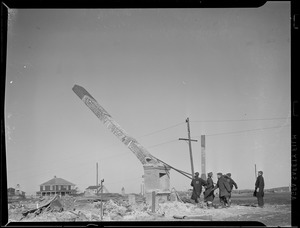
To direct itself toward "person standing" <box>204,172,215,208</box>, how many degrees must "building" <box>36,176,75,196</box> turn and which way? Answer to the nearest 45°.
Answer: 0° — it already faces them

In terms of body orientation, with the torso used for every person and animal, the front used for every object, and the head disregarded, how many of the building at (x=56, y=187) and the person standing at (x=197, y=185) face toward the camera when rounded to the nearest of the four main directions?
1

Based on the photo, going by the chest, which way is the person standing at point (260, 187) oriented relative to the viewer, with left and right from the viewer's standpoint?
facing to the left of the viewer
